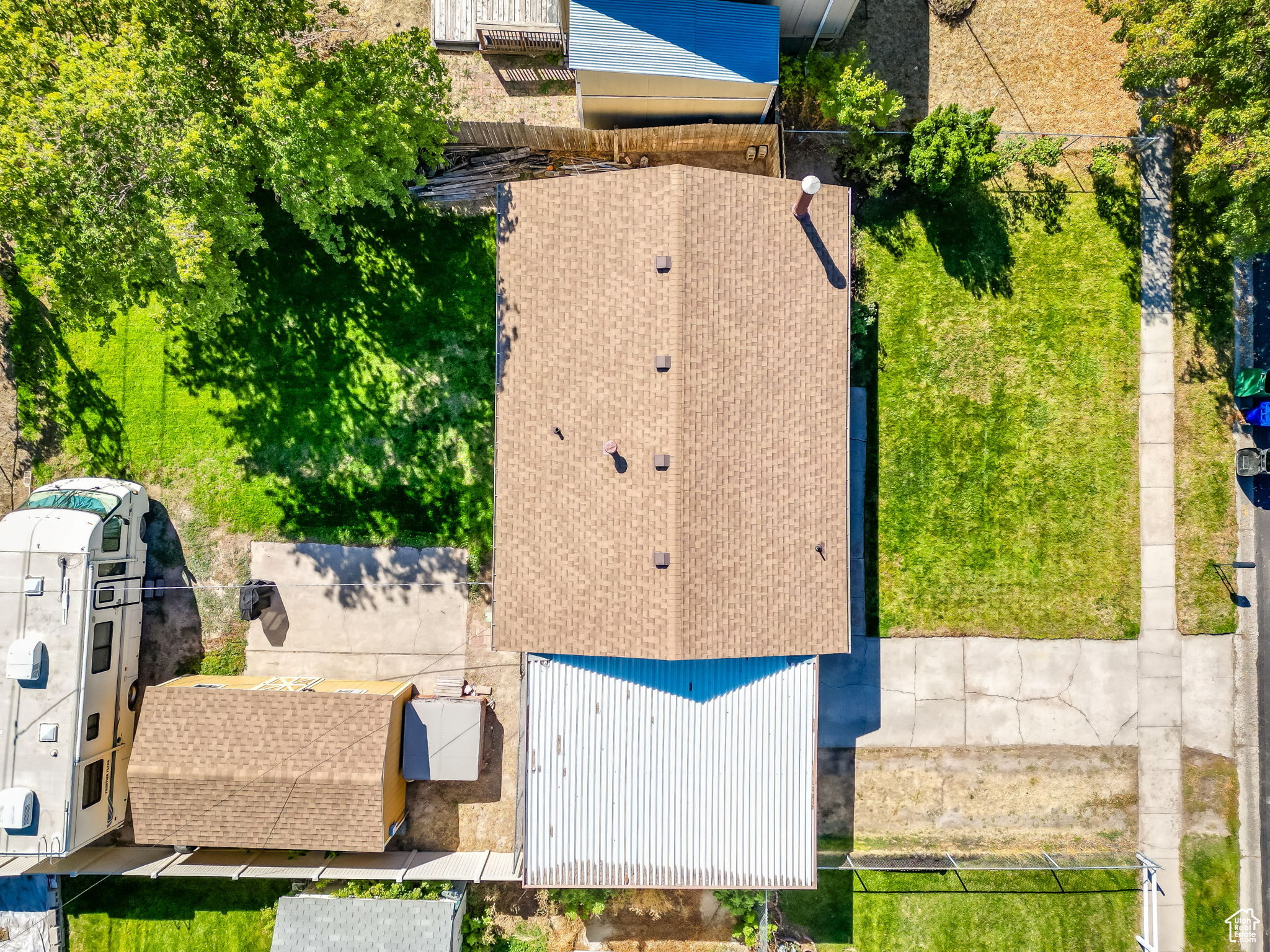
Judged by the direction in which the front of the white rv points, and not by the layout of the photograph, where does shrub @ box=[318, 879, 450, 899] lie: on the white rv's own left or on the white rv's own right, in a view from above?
on the white rv's own right

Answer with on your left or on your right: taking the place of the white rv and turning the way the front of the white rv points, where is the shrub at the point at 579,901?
on your right

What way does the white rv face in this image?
away from the camera

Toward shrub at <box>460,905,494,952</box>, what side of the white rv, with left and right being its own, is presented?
right
